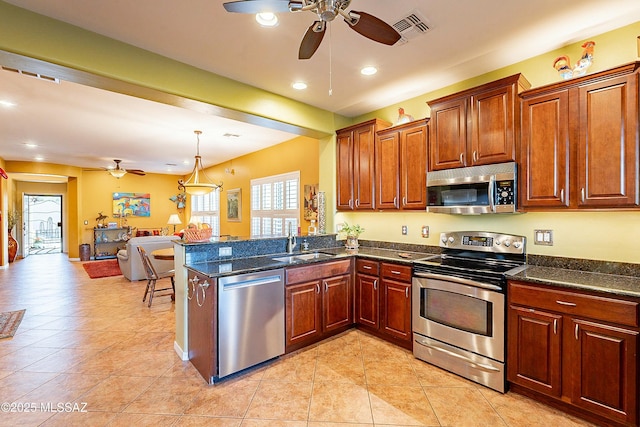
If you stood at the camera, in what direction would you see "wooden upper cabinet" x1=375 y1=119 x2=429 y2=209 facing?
facing the viewer and to the left of the viewer

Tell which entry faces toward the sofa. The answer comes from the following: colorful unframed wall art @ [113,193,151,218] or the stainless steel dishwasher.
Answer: the colorful unframed wall art

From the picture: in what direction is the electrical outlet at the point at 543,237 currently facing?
toward the camera

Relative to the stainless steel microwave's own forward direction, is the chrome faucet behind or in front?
in front

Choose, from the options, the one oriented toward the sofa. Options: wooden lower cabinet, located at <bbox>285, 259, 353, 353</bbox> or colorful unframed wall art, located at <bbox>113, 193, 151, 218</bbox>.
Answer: the colorful unframed wall art

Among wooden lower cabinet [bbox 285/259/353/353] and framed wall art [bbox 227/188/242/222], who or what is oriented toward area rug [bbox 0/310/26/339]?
the framed wall art

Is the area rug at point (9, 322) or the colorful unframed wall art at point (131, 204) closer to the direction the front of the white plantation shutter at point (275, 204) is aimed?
the area rug

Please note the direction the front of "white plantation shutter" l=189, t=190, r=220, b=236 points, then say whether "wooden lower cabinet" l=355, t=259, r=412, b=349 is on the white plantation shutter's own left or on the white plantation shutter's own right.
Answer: on the white plantation shutter's own left

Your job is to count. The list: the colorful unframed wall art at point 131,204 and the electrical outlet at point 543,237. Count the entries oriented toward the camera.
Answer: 2

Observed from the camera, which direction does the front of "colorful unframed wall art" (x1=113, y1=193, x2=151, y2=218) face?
facing the viewer

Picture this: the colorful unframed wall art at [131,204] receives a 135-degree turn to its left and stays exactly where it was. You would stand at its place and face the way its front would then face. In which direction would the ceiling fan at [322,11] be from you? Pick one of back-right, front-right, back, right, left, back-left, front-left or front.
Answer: back-right

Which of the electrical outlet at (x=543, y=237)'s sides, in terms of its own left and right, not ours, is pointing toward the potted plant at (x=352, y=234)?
right

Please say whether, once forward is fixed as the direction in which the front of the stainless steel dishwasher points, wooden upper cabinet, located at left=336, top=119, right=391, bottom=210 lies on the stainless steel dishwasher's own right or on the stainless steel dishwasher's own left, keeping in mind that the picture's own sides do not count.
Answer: on the stainless steel dishwasher's own left

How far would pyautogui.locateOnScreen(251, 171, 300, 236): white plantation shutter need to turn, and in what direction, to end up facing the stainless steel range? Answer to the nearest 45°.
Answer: approximately 90° to its left
